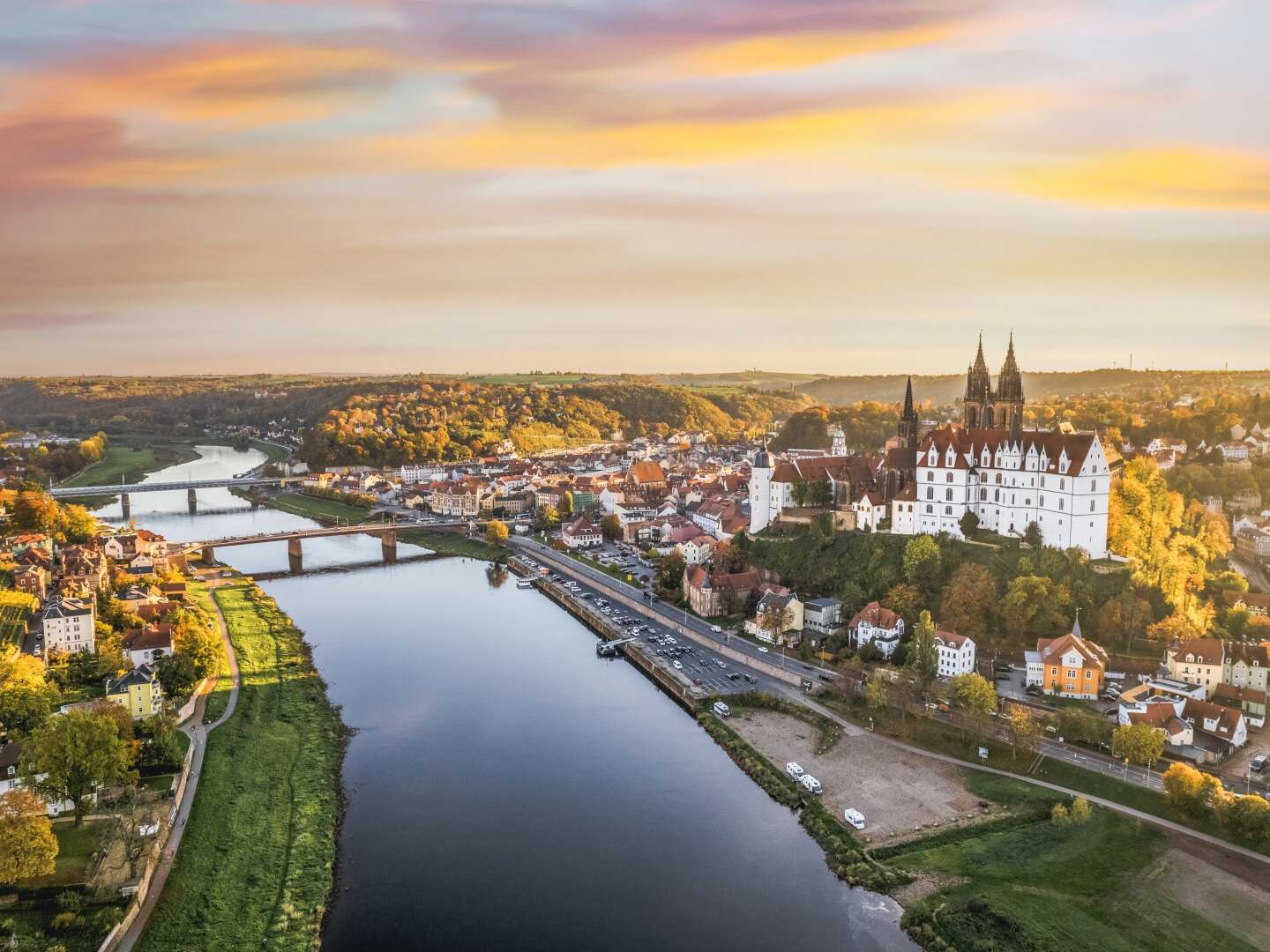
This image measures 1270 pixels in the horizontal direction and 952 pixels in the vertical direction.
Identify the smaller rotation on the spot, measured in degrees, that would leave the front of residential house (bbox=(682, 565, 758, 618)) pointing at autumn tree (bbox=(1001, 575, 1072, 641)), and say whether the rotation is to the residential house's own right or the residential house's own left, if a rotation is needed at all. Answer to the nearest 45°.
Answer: approximately 90° to the residential house's own left

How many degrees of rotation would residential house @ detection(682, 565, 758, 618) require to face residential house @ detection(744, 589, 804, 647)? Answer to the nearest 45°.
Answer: approximately 90° to its left

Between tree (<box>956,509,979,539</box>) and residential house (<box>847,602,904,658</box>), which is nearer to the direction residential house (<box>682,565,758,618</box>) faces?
the residential house

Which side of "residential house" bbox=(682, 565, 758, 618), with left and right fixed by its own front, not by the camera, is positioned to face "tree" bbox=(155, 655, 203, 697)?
front

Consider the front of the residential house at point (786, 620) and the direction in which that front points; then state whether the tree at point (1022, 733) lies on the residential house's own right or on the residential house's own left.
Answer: on the residential house's own left

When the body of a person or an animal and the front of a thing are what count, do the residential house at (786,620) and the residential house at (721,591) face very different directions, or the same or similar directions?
same or similar directions

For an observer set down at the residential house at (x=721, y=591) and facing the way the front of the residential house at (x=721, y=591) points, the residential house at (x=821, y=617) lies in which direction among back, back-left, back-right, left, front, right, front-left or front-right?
left

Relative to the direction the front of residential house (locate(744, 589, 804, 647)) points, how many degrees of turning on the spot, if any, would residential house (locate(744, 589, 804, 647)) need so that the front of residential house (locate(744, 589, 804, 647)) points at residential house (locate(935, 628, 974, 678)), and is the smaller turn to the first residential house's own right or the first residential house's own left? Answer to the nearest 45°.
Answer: approximately 90° to the first residential house's own left

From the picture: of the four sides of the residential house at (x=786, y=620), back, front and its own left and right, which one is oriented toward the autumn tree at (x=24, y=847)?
front

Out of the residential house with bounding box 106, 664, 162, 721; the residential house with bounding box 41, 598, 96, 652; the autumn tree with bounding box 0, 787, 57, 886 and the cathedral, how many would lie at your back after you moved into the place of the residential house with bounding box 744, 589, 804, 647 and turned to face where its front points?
1

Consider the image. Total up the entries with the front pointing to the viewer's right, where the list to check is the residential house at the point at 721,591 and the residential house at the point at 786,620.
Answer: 0

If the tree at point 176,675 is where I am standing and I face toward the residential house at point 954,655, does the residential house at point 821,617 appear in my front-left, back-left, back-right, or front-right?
front-left

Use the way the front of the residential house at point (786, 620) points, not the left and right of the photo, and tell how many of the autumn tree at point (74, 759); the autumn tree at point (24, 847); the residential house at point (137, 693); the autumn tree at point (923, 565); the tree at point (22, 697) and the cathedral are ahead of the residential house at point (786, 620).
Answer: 4

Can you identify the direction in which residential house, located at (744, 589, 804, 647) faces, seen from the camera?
facing the viewer and to the left of the viewer

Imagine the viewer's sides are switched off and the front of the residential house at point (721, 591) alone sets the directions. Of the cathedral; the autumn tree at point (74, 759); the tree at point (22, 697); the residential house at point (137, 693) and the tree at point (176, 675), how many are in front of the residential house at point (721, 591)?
4
